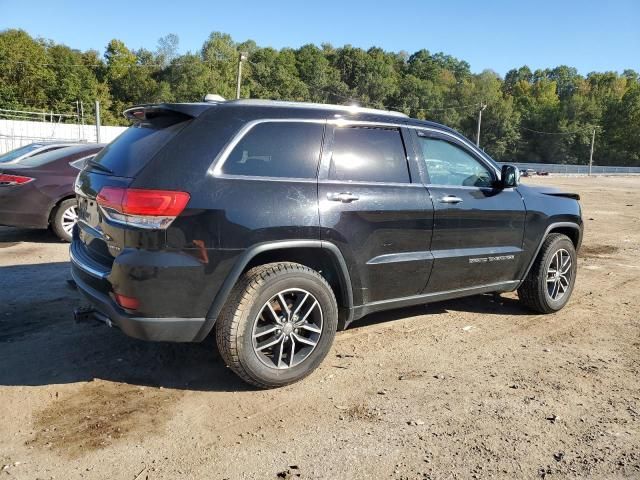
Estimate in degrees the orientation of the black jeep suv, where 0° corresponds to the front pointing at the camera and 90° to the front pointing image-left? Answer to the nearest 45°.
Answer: approximately 225°
